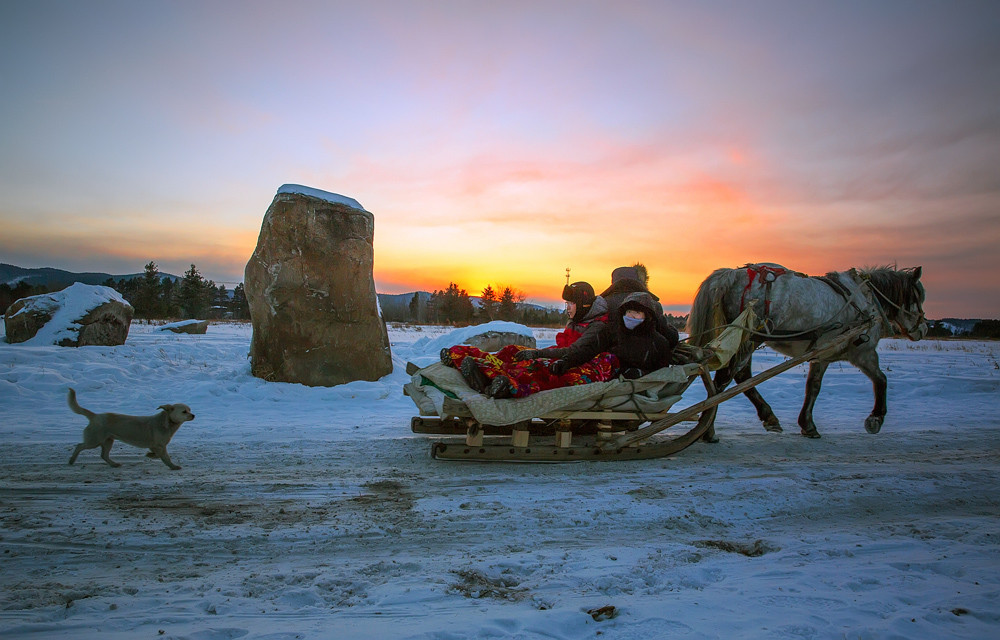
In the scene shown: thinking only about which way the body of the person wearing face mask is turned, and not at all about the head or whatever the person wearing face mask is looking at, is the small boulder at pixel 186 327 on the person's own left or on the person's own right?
on the person's own right

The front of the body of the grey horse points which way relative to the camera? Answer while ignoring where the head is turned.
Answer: to the viewer's right

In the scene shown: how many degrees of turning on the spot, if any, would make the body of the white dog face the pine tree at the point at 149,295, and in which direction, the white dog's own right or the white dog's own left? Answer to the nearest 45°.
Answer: approximately 90° to the white dog's own left

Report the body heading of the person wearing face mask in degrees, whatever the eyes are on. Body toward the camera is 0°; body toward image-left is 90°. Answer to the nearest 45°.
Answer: approximately 45°

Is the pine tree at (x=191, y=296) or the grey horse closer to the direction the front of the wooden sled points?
the grey horse

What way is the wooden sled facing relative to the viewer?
to the viewer's right

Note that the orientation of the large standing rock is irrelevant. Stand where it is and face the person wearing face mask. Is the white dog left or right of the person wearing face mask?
right

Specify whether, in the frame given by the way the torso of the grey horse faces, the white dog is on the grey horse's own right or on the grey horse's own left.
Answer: on the grey horse's own right

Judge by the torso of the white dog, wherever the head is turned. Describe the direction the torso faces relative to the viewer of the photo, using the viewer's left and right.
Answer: facing to the right of the viewer
